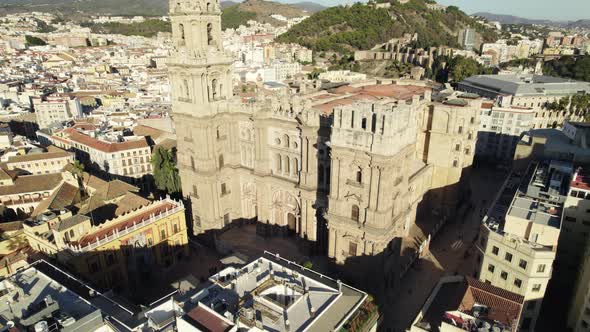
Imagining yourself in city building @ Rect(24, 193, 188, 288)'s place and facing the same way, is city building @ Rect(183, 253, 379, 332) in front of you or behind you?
in front

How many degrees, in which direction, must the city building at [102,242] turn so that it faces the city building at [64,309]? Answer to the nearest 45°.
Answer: approximately 45° to its right

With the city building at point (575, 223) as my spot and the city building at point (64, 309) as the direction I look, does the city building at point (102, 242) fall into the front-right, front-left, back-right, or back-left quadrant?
front-right

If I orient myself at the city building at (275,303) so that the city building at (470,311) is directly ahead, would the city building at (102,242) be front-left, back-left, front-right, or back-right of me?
back-left

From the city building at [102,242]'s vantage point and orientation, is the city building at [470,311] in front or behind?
in front

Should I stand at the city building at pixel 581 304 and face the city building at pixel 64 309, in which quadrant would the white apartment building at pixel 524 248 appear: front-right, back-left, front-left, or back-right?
front-right

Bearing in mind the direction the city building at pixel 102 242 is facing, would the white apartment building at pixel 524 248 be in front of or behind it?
in front

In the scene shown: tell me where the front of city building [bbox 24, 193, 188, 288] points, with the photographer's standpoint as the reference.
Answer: facing the viewer and to the right of the viewer
